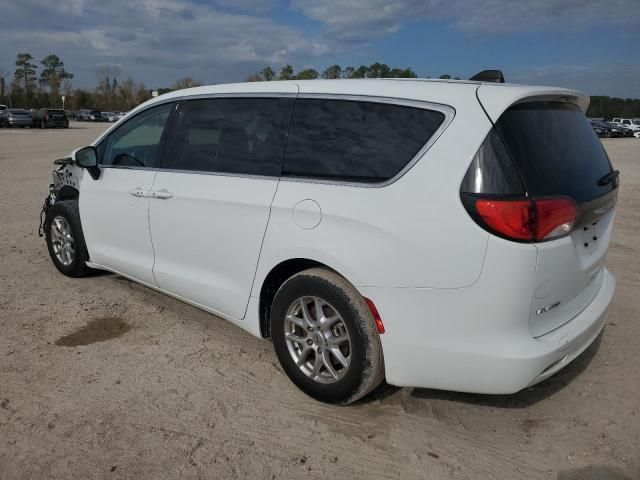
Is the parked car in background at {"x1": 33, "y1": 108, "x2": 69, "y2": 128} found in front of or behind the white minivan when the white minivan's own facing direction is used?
in front

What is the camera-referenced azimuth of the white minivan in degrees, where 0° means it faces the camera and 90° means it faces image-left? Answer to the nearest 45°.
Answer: approximately 135°

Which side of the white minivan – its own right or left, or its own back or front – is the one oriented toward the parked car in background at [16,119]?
front
